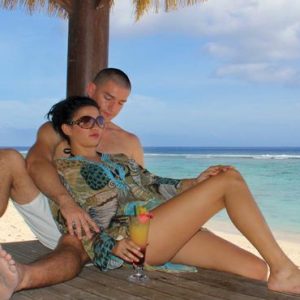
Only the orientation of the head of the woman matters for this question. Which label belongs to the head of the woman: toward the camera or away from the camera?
toward the camera

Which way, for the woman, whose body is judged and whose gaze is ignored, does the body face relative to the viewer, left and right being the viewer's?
facing the viewer and to the right of the viewer

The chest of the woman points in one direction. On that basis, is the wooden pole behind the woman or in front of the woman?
behind
